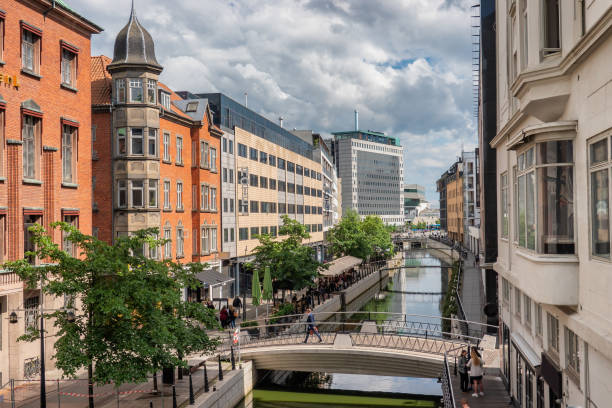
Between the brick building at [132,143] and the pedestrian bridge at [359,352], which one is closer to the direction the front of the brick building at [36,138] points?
the pedestrian bridge

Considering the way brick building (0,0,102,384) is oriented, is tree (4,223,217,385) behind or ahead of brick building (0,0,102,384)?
ahead

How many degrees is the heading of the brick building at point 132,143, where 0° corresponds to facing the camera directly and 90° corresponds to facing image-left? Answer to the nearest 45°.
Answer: approximately 315°

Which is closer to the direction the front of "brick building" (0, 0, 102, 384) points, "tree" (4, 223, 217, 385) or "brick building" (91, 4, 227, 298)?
the tree

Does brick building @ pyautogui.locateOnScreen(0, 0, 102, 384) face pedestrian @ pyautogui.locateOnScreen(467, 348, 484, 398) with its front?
yes

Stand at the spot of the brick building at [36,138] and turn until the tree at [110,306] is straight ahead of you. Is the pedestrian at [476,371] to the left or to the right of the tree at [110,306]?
left

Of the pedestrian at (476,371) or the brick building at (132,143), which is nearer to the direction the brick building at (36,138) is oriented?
the pedestrian

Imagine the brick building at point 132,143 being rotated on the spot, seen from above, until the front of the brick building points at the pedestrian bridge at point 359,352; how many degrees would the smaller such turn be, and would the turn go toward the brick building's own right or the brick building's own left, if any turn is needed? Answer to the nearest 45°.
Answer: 0° — it already faces it

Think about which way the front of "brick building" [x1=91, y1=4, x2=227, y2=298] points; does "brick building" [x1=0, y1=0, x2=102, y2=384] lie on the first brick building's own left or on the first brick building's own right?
on the first brick building's own right

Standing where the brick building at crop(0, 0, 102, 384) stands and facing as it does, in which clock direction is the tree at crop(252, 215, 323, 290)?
The tree is roughly at 9 o'clock from the brick building.

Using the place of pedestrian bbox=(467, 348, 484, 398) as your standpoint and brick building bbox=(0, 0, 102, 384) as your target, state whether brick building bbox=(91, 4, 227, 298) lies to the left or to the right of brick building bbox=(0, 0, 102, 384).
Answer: right

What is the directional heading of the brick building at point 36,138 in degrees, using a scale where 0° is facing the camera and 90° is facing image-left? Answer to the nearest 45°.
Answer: approximately 315°

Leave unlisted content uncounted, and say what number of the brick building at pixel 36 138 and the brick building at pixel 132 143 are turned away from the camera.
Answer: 0
